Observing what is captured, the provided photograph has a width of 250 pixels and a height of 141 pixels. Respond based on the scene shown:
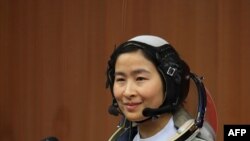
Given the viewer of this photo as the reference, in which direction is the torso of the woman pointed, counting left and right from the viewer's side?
facing the viewer and to the left of the viewer

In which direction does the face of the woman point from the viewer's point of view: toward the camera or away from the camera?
toward the camera
